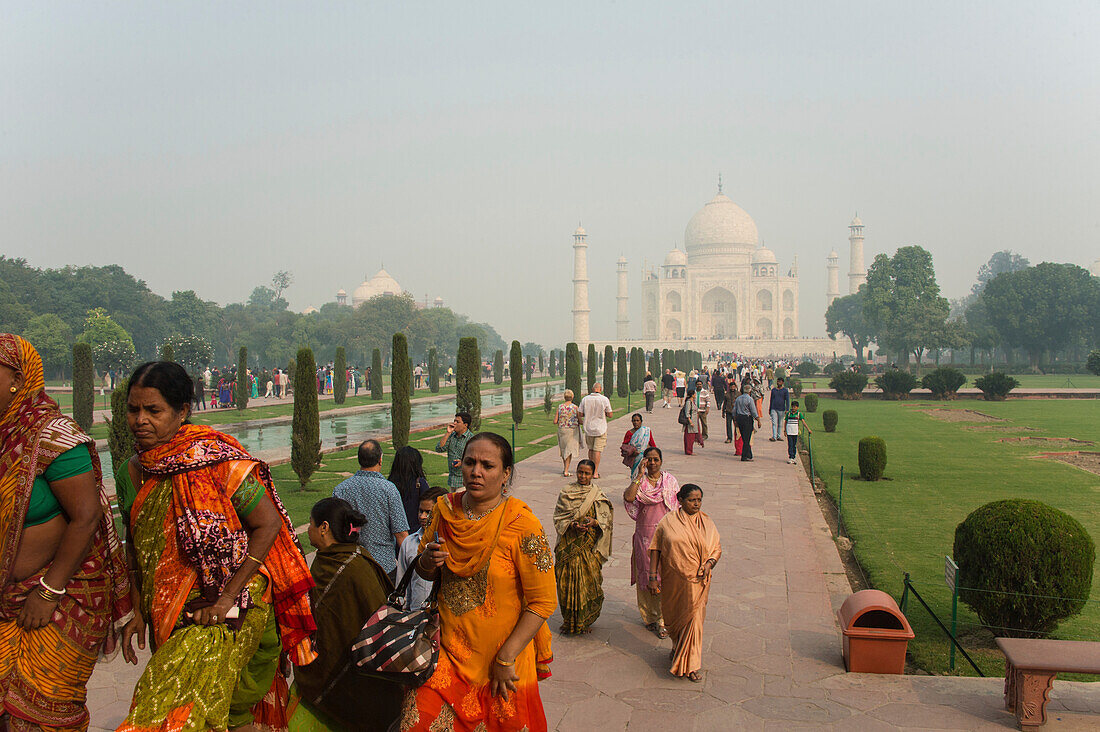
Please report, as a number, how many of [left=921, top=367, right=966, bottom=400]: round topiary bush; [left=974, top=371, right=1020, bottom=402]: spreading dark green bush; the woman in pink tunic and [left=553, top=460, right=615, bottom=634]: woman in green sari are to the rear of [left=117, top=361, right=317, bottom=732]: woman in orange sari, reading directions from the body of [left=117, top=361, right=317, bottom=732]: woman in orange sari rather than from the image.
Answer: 4

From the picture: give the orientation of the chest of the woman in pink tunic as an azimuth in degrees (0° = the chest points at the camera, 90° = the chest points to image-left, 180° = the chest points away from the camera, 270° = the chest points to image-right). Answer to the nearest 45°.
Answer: approximately 0°

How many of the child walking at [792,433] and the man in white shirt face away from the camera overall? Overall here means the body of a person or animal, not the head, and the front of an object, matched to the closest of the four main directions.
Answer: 1

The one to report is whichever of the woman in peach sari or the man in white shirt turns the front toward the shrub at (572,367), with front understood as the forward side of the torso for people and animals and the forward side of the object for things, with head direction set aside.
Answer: the man in white shirt

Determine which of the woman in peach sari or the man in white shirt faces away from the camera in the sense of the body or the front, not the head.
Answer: the man in white shirt

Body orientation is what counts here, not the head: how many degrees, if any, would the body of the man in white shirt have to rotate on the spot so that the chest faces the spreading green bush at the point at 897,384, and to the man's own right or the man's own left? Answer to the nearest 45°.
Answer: approximately 45° to the man's own right

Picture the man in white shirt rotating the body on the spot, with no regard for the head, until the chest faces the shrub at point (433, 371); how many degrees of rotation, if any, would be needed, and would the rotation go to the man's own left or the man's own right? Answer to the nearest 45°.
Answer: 0° — they already face it

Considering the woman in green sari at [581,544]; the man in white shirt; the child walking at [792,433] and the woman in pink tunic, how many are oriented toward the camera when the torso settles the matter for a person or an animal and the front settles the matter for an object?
3

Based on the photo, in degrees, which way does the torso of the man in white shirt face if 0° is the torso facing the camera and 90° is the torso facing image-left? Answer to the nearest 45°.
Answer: approximately 180°

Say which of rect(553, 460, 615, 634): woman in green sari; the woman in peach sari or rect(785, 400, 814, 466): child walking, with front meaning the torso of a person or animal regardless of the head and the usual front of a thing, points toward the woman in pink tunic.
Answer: the child walking
